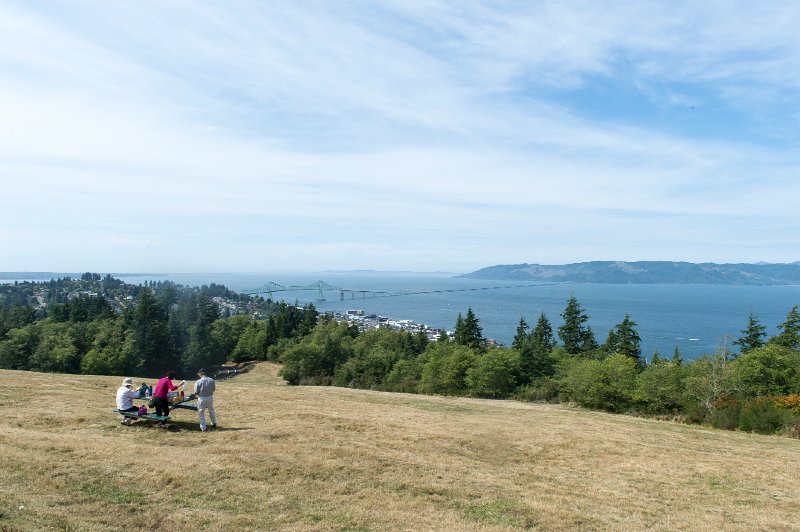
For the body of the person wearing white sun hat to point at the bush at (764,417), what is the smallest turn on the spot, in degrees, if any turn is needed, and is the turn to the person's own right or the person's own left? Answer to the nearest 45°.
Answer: approximately 45° to the person's own right

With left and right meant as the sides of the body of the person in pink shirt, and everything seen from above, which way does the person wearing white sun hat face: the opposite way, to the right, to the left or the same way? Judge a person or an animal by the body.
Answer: the same way

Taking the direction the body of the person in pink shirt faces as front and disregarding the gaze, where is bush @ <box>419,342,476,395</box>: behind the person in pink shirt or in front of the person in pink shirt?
in front

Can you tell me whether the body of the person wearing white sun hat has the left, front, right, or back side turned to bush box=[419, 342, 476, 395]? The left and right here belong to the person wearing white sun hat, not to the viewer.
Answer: front

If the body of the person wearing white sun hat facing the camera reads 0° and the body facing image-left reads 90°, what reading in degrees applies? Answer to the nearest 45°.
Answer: approximately 225°

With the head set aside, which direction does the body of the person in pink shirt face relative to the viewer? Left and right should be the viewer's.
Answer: facing away from the viewer and to the right of the viewer

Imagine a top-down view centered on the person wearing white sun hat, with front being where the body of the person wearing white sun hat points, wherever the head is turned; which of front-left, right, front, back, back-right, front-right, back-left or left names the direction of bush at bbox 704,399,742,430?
front-right

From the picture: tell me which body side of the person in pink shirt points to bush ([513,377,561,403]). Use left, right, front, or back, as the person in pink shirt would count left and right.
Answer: front

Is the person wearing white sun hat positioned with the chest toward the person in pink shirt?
yes
